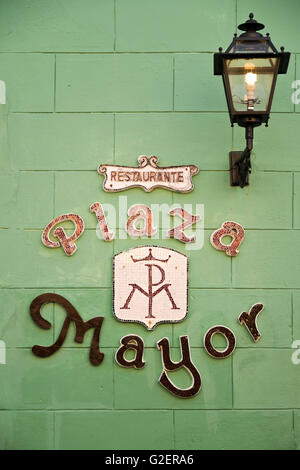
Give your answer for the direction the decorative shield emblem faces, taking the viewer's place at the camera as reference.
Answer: facing the viewer

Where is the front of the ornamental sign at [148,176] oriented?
toward the camera

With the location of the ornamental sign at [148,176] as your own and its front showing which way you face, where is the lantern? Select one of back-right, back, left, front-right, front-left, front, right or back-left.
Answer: front-left

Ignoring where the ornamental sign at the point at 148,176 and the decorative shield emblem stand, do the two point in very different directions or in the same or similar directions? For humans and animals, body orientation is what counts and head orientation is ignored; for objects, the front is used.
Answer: same or similar directions

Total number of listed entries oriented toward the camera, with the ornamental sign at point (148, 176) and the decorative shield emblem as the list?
2
